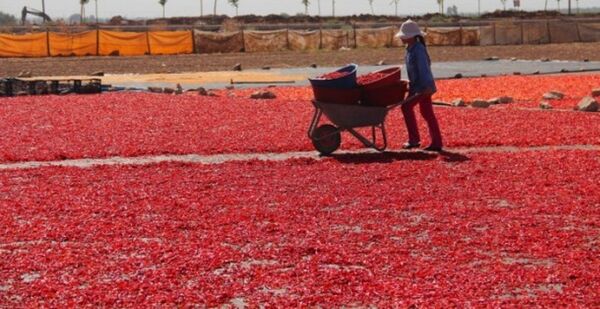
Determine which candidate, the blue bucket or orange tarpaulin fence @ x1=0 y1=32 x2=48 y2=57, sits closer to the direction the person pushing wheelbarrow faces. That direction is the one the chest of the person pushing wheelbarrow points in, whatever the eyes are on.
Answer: the blue bucket

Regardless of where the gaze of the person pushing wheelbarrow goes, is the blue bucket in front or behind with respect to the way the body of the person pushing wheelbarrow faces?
in front

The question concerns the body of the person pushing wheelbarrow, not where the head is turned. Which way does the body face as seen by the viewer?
to the viewer's left

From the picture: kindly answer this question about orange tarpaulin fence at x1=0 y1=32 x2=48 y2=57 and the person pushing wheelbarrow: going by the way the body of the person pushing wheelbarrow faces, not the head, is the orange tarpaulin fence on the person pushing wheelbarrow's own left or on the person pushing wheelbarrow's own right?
on the person pushing wheelbarrow's own right
